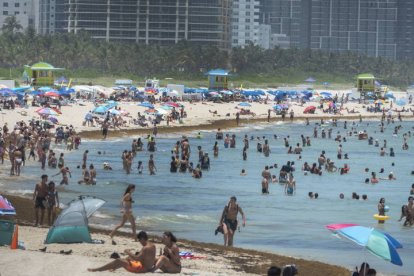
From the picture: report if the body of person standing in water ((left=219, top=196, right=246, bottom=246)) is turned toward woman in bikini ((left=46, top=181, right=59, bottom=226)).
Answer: no

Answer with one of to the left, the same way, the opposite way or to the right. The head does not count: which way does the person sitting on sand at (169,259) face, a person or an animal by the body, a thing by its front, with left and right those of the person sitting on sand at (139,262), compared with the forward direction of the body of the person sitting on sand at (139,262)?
the same way

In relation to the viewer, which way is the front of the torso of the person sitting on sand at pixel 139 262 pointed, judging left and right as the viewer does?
facing to the left of the viewer

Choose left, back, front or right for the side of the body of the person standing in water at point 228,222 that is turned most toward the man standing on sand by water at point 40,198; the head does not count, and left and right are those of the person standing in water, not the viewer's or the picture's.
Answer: right

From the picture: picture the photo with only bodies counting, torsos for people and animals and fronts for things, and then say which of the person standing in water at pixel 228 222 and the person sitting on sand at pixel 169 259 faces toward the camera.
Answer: the person standing in water

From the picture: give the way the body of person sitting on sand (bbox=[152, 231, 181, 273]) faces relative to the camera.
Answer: to the viewer's left

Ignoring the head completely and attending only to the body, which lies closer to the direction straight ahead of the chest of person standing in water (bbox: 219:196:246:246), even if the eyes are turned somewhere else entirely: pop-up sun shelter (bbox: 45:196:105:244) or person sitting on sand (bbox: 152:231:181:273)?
the person sitting on sand

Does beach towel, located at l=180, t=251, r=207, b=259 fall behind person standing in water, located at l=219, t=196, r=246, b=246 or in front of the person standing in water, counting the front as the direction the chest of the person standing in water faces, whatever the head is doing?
in front

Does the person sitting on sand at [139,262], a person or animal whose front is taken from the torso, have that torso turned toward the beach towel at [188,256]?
no

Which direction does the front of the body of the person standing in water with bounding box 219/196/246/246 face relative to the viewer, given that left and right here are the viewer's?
facing the viewer
